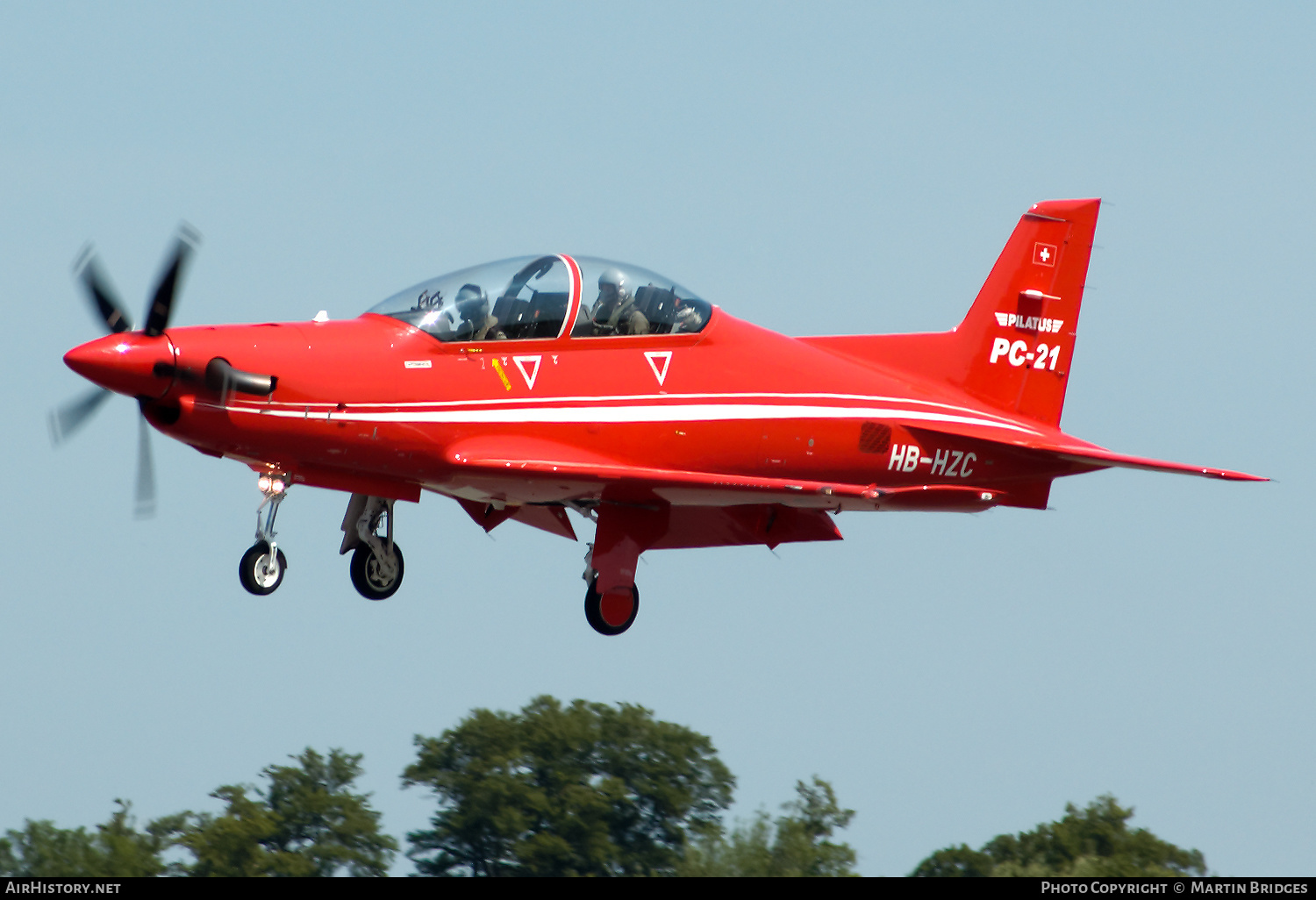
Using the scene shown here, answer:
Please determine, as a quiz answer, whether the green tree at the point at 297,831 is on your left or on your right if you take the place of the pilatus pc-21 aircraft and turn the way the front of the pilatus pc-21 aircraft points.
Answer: on your right

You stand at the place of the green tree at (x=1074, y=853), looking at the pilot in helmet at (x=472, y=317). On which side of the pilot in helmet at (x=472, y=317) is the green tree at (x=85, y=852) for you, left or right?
right

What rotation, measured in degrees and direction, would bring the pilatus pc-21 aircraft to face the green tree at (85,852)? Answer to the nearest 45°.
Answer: approximately 90° to its right

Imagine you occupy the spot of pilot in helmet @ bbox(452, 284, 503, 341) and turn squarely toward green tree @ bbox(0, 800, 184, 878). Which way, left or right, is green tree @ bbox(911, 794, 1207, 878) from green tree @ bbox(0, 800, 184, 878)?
right

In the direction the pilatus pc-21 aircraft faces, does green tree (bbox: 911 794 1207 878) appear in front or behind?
behind

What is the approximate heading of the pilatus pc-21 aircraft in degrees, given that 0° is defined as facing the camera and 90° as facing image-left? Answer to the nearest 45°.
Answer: approximately 45°

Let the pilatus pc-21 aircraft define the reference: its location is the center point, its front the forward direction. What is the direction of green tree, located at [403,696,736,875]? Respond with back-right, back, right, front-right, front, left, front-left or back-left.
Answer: back-right
